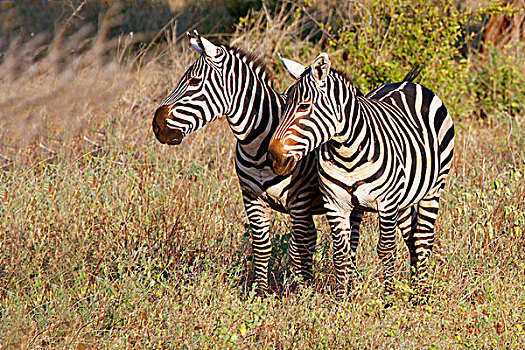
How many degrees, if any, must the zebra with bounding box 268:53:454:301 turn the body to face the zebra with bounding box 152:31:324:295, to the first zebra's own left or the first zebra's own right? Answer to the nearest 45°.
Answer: approximately 45° to the first zebra's own right

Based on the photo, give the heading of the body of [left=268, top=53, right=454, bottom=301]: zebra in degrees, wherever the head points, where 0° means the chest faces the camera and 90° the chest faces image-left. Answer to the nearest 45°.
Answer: approximately 45°

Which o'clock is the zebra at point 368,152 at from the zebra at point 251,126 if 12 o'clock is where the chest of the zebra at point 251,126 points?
the zebra at point 368,152 is roughly at 8 o'clock from the zebra at point 251,126.

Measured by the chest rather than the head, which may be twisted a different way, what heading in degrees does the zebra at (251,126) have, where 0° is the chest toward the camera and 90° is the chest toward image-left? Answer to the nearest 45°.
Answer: approximately 45°
